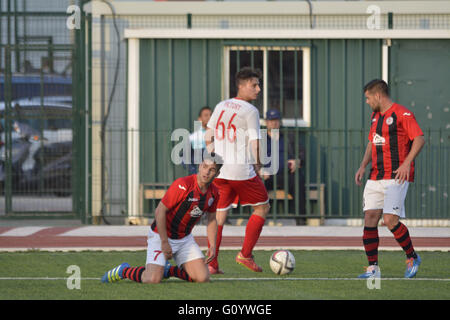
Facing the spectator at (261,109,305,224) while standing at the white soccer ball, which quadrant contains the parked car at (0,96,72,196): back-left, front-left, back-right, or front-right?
front-left

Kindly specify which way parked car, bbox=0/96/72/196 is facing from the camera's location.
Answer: facing the viewer and to the left of the viewer

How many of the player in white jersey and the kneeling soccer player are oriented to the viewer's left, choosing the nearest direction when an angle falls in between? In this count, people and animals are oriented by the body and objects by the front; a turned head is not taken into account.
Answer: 0

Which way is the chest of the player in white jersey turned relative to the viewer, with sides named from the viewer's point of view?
facing away from the viewer and to the right of the viewer

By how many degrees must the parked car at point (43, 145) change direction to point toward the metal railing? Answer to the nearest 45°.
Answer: approximately 135° to its left

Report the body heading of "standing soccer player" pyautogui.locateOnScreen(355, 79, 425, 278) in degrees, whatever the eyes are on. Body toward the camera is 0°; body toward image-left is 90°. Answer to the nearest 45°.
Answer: approximately 45°

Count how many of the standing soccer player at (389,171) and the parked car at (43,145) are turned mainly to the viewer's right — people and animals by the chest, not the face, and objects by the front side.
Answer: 0

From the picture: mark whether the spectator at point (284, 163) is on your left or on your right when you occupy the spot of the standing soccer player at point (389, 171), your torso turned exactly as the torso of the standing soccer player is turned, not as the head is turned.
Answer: on your right

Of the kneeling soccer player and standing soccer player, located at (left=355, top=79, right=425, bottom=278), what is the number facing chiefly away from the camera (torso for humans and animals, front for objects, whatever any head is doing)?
0

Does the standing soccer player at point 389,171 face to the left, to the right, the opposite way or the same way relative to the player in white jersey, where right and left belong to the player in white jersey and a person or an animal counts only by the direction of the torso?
the opposite way

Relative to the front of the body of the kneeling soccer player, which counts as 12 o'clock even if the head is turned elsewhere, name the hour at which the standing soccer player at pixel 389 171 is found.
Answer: The standing soccer player is roughly at 10 o'clock from the kneeling soccer player.
